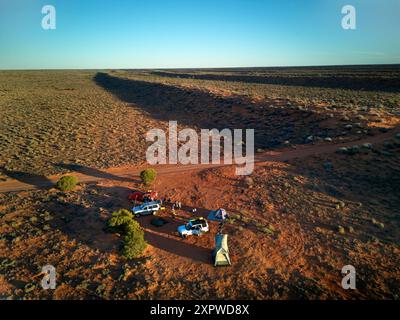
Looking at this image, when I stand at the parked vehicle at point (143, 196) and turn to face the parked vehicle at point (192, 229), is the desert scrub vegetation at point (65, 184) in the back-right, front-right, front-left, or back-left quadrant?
back-right

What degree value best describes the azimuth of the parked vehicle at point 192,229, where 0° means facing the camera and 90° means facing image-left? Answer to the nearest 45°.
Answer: approximately 45°

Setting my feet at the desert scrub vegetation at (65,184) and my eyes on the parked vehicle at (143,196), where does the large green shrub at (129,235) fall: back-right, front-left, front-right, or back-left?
front-right

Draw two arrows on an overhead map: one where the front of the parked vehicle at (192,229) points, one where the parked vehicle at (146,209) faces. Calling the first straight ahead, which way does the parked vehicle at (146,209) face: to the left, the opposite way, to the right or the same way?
the same way
